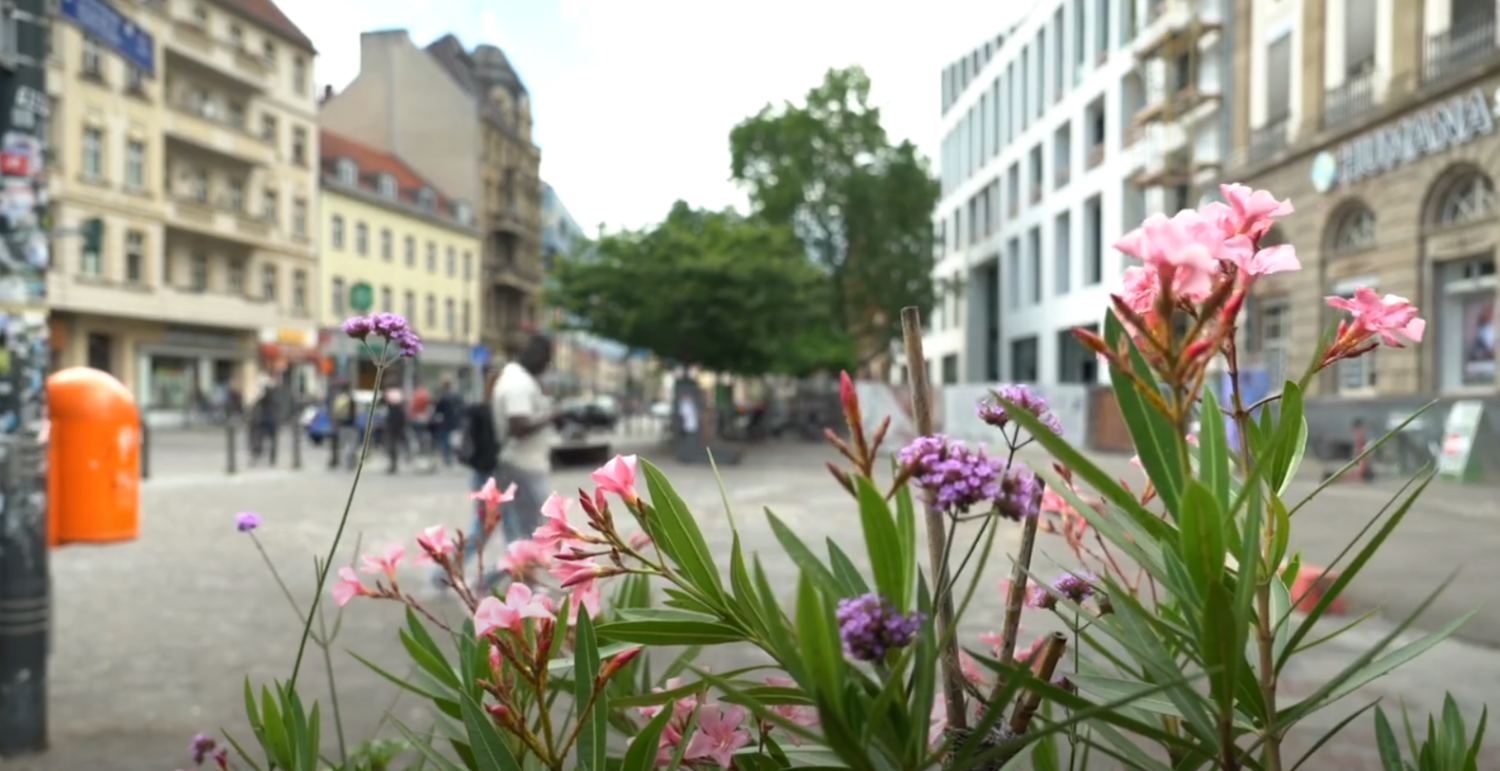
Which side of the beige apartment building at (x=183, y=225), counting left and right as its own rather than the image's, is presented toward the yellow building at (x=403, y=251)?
left

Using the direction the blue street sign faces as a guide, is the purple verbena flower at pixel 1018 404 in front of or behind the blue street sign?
in front

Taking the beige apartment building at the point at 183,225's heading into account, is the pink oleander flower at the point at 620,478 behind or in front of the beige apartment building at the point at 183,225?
in front

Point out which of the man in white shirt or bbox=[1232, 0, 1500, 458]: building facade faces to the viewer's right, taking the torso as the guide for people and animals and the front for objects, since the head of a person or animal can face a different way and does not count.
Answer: the man in white shirt

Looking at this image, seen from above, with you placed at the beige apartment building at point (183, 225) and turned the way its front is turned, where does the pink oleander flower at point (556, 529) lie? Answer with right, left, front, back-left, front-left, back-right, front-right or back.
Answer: front-right

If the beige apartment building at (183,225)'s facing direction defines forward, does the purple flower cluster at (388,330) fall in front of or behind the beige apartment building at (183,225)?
in front

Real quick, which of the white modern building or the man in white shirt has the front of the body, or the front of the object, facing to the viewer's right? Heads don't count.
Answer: the man in white shirt

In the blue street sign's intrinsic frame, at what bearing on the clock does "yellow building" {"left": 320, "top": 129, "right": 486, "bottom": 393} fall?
The yellow building is roughly at 8 o'clock from the blue street sign.

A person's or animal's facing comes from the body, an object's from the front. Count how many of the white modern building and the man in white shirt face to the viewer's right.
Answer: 1

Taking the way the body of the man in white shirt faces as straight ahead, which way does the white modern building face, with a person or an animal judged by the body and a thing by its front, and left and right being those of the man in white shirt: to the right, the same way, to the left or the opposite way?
the opposite way
